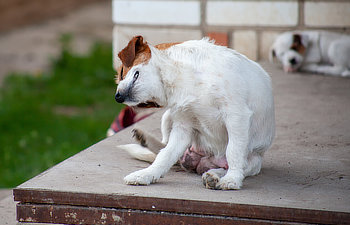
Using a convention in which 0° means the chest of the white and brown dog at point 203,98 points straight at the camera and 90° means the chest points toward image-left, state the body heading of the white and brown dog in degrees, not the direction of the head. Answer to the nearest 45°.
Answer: approximately 45°

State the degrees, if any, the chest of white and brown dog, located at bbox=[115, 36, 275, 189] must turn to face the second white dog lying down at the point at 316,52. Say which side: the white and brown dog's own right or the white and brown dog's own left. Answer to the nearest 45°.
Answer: approximately 135° to the white and brown dog's own right
